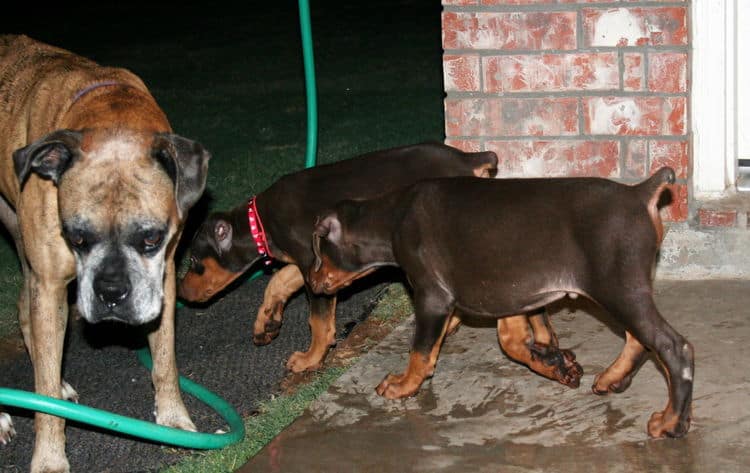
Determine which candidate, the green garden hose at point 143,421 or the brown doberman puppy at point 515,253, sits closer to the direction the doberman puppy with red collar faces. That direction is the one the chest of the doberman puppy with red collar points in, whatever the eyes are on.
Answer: the green garden hose

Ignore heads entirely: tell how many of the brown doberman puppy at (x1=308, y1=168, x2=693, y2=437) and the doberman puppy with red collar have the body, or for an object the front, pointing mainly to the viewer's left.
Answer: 2

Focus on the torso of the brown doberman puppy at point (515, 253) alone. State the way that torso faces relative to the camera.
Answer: to the viewer's left

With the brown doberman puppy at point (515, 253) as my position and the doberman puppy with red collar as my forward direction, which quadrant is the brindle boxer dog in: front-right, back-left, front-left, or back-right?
front-left

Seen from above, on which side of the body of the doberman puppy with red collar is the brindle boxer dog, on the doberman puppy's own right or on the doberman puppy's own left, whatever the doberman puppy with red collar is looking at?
on the doberman puppy's own left

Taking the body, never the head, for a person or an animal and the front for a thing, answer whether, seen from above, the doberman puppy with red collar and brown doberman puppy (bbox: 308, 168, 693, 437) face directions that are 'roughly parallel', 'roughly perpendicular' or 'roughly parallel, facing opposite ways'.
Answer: roughly parallel

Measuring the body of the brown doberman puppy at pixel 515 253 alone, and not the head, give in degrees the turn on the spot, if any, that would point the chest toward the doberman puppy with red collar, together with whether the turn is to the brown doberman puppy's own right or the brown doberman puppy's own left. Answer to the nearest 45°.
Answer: approximately 45° to the brown doberman puppy's own right

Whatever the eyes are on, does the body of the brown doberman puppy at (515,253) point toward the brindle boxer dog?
yes

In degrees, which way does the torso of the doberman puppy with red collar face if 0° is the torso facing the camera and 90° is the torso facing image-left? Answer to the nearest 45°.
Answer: approximately 90°
